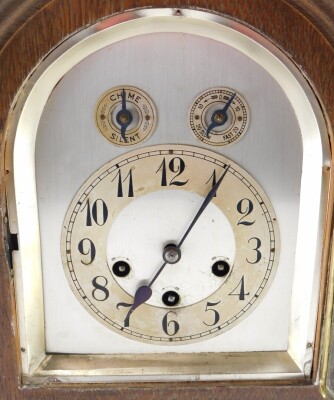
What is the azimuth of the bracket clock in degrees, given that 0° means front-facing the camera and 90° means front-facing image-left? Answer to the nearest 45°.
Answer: approximately 0°
